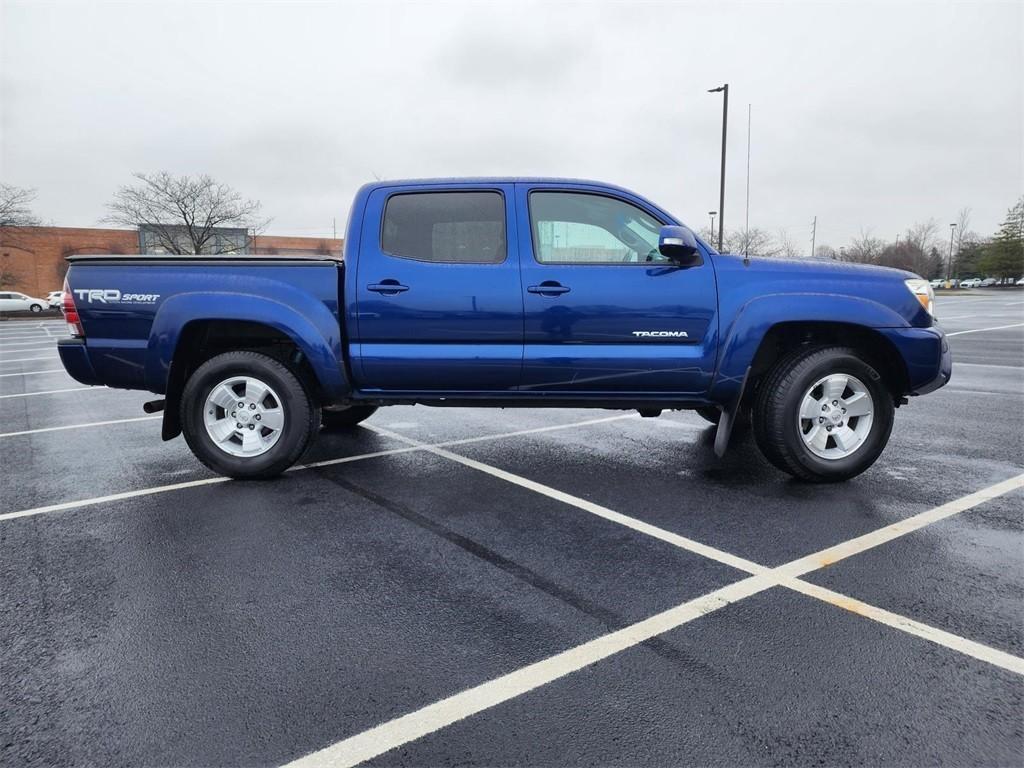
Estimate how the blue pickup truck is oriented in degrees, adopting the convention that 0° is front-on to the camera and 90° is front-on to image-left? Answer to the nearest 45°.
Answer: approximately 270°

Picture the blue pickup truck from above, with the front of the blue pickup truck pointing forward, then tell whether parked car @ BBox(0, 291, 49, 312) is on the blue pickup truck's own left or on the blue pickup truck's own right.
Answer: on the blue pickup truck's own left
